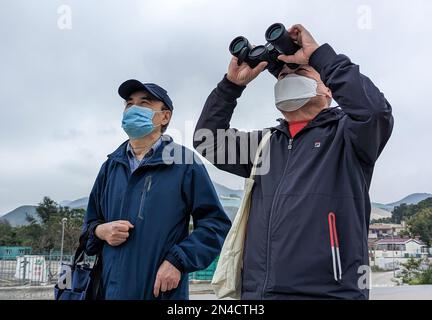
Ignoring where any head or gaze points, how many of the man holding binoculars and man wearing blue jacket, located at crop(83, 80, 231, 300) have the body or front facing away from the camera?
0

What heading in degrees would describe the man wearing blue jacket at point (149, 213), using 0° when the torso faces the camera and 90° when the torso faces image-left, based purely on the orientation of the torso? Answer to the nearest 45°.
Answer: approximately 45°

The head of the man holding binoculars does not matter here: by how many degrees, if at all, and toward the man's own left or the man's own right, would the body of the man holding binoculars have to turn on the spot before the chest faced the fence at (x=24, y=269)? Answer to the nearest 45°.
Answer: approximately 90° to the man's own right

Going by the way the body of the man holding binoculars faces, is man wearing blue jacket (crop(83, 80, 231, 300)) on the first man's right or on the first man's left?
on the first man's right

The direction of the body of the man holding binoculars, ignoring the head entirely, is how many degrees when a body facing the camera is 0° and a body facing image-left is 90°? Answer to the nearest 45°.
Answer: approximately 45°

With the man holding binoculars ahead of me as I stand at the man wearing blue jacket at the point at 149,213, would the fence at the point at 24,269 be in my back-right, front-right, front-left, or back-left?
back-left

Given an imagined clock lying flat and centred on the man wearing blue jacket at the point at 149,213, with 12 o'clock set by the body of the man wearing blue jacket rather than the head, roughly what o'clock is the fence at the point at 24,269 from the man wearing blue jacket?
The fence is roughly at 4 o'clock from the man wearing blue jacket.

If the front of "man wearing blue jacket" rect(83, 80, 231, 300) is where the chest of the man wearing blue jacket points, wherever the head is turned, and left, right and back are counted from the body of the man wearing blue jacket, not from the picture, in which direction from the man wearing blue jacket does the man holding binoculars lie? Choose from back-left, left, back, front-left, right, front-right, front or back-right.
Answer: left

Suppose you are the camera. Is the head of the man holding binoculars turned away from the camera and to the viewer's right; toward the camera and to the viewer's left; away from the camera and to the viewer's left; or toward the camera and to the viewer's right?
toward the camera and to the viewer's left
